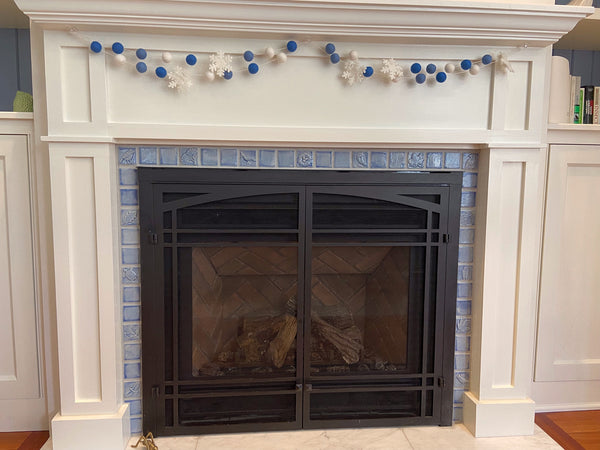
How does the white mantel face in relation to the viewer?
toward the camera
